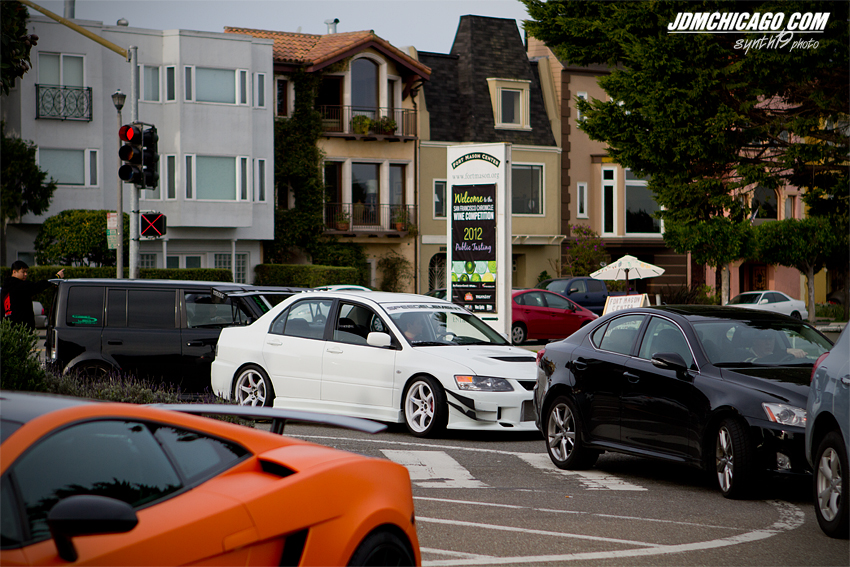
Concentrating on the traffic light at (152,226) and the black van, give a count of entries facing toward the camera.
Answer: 1

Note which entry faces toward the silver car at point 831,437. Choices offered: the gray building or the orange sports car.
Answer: the gray building

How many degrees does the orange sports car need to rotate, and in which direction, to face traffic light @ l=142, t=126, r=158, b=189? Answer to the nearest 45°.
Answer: approximately 135° to its right

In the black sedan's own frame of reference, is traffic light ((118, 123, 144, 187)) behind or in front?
behind

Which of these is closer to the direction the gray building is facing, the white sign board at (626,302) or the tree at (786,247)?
the white sign board

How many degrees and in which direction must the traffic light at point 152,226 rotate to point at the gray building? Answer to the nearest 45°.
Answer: approximately 180°
